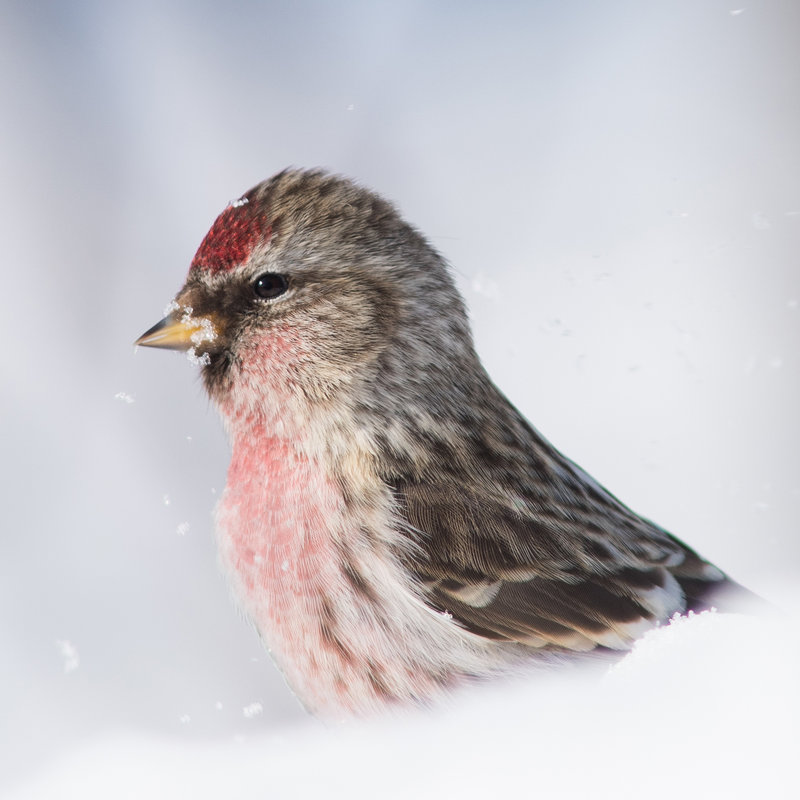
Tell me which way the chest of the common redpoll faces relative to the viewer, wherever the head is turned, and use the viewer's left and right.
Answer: facing to the left of the viewer

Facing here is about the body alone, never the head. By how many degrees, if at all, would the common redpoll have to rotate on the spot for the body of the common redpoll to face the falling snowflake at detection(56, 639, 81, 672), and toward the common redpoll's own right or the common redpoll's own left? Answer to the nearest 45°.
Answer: approximately 45° to the common redpoll's own right
